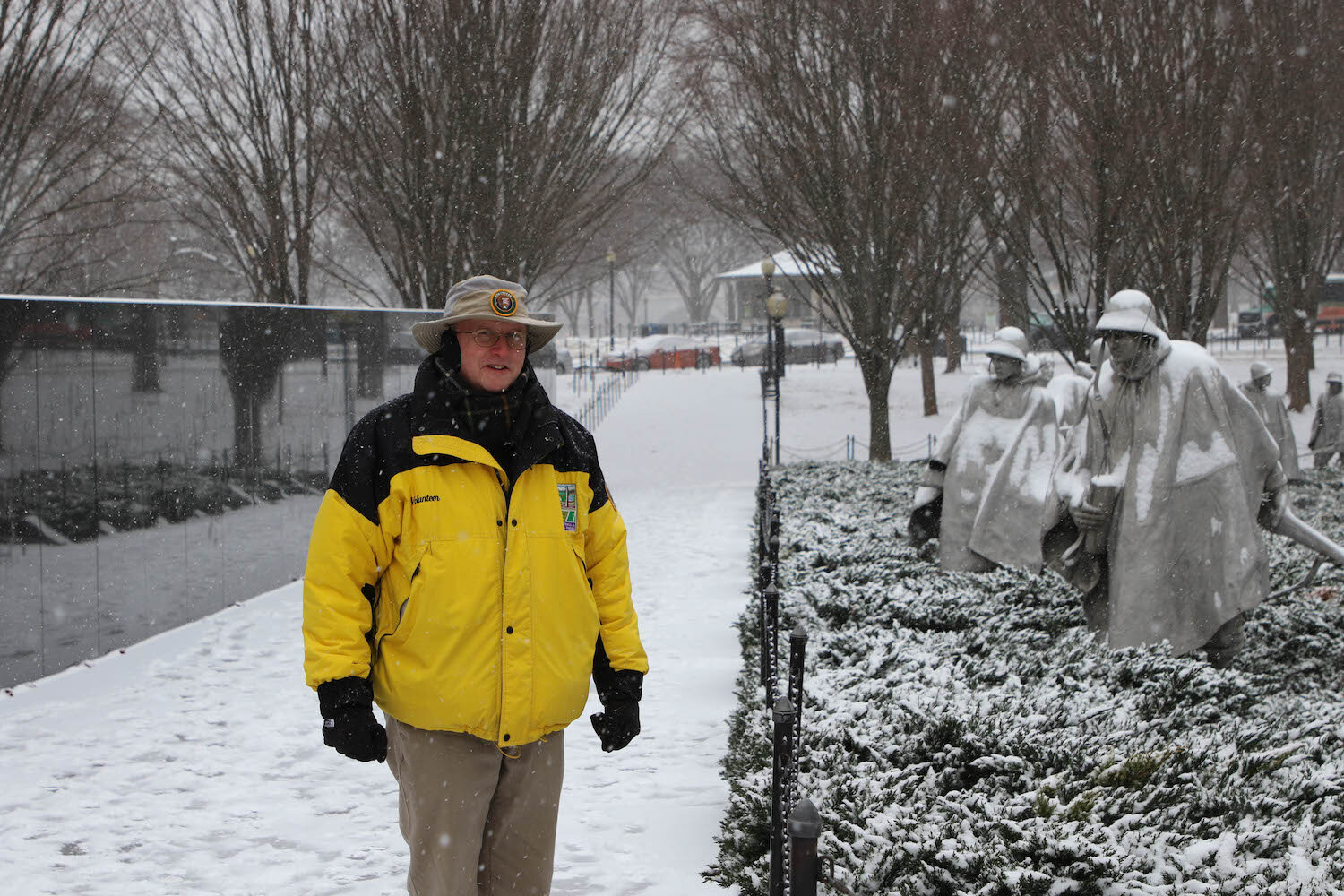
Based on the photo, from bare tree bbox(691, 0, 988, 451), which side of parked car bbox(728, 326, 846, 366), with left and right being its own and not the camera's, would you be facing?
left

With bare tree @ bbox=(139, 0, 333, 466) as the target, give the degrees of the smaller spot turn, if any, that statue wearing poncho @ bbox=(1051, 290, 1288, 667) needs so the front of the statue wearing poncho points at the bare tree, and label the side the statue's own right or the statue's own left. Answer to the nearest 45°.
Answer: approximately 90° to the statue's own right

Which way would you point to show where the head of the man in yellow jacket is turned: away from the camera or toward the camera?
toward the camera

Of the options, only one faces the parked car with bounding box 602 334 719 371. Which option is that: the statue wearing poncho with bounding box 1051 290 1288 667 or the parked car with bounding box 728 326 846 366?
the parked car with bounding box 728 326 846 366

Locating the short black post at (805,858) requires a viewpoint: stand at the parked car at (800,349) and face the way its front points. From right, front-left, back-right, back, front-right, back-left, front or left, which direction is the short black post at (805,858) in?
left

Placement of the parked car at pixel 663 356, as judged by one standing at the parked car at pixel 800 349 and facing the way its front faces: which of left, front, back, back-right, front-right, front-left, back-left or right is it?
front

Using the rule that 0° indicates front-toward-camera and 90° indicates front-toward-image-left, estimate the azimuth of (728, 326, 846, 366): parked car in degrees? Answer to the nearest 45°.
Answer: approximately 90°

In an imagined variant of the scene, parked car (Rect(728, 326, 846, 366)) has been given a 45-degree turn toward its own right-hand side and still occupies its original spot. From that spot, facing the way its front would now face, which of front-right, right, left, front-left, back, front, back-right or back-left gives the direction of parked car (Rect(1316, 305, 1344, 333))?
back-right

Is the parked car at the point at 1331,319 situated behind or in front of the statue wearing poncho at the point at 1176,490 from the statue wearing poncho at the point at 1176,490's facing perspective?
behind

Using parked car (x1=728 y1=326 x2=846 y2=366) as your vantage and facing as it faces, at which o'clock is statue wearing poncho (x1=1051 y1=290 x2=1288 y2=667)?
The statue wearing poncho is roughly at 9 o'clock from the parked car.

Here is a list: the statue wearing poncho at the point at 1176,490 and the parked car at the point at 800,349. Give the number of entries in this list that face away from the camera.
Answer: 0

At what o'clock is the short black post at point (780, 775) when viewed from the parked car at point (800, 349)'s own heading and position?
The short black post is roughly at 9 o'clock from the parked car.

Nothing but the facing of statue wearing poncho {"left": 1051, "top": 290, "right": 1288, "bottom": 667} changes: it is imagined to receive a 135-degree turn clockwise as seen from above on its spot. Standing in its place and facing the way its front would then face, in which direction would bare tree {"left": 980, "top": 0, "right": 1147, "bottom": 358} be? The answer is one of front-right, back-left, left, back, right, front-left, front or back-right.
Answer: front
